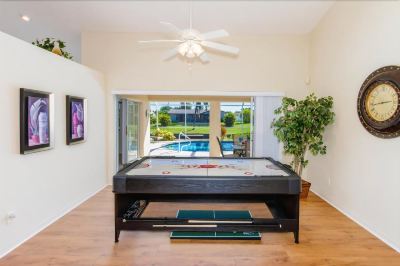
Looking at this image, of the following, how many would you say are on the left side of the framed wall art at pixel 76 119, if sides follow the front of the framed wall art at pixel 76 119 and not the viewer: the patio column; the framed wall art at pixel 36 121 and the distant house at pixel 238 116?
2

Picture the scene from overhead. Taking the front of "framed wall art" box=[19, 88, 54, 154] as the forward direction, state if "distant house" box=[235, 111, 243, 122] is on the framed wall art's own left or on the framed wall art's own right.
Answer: on the framed wall art's own left

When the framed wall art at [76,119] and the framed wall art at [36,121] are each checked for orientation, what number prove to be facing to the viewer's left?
0

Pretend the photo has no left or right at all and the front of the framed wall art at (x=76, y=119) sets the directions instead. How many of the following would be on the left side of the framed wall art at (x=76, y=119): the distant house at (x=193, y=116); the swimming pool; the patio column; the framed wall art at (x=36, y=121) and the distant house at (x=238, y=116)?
4

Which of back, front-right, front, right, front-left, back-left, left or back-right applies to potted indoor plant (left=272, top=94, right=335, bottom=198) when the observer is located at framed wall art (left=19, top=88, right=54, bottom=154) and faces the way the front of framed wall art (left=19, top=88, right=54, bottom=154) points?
front-left

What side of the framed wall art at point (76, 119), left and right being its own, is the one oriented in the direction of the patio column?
left

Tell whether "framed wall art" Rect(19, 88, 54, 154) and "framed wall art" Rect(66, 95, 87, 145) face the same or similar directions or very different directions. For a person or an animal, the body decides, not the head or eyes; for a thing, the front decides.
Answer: same or similar directions

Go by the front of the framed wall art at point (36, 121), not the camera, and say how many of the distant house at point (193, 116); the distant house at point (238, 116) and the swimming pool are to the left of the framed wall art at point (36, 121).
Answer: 3

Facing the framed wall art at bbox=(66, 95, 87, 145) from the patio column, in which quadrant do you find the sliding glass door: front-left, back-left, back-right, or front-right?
front-right

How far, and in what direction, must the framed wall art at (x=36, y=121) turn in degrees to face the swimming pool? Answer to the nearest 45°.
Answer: approximately 90° to its left

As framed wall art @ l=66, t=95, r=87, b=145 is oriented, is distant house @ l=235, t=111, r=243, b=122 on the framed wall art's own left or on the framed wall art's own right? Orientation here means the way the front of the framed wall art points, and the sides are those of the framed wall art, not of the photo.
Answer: on the framed wall art's own left

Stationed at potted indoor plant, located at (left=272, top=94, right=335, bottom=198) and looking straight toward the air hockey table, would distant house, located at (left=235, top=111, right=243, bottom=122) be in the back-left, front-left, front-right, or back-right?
back-right

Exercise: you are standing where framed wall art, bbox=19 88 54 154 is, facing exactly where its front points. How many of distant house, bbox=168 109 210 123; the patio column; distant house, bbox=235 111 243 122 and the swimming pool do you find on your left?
4

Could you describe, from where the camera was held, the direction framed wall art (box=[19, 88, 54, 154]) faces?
facing the viewer and to the right of the viewer

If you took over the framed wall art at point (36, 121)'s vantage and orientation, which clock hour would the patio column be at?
The patio column is roughly at 9 o'clock from the framed wall art.

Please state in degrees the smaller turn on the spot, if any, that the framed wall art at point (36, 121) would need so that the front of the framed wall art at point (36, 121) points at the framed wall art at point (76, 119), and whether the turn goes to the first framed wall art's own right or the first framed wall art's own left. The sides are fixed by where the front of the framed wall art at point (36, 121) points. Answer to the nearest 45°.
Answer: approximately 90° to the first framed wall art's own left

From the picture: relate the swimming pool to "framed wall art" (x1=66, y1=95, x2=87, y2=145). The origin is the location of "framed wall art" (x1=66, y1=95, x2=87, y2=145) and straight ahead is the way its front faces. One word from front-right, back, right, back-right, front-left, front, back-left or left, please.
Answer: left
